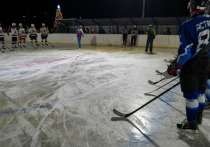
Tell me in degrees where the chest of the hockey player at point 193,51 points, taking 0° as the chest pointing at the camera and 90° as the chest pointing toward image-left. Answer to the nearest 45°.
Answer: approximately 135°

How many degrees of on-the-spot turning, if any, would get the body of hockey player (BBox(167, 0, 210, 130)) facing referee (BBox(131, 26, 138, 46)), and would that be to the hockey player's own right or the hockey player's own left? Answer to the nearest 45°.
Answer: approximately 45° to the hockey player's own right
